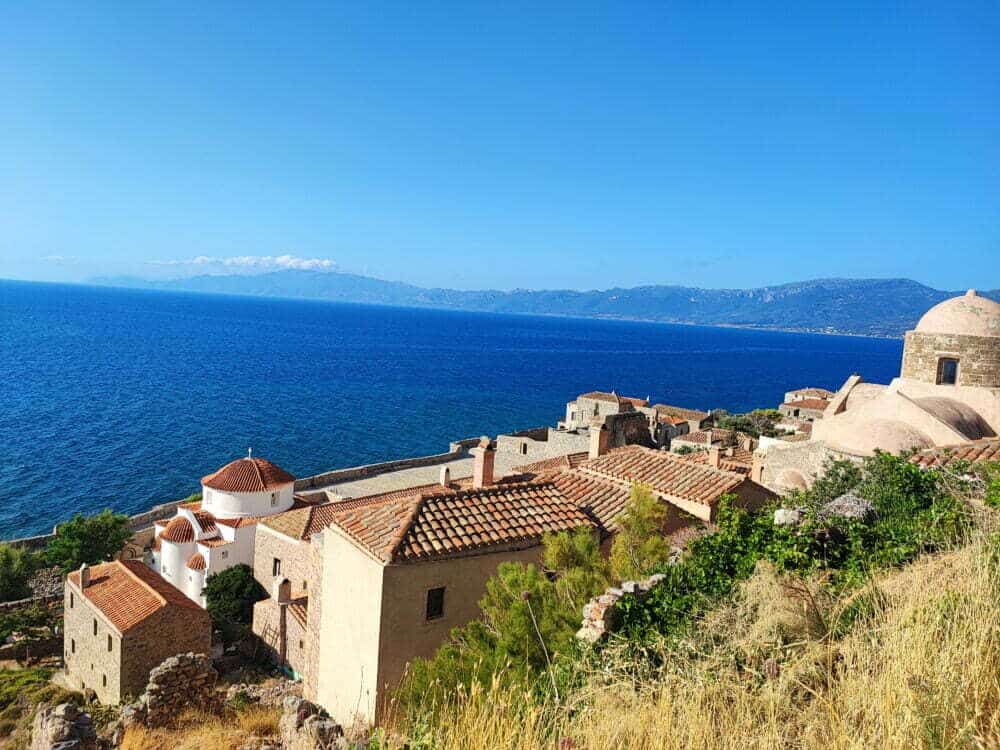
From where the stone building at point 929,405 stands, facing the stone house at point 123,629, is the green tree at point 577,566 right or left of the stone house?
left

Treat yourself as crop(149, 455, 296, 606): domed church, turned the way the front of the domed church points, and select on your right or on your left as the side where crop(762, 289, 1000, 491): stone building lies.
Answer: on your right

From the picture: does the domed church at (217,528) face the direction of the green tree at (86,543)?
no

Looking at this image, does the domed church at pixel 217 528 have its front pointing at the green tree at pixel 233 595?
no
